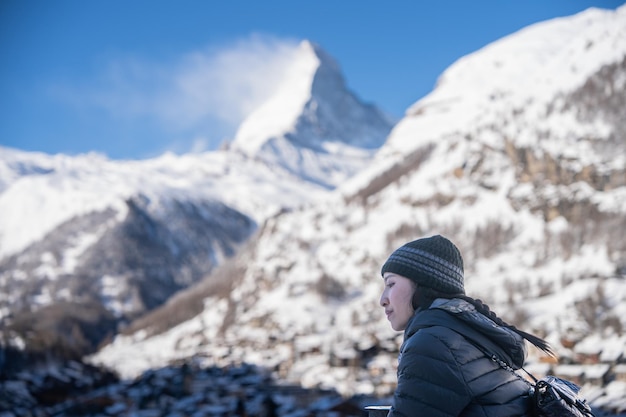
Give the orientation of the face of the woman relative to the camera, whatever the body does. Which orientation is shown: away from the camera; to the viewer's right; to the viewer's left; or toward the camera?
to the viewer's left

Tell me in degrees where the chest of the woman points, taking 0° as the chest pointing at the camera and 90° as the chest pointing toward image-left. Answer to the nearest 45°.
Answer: approximately 90°
